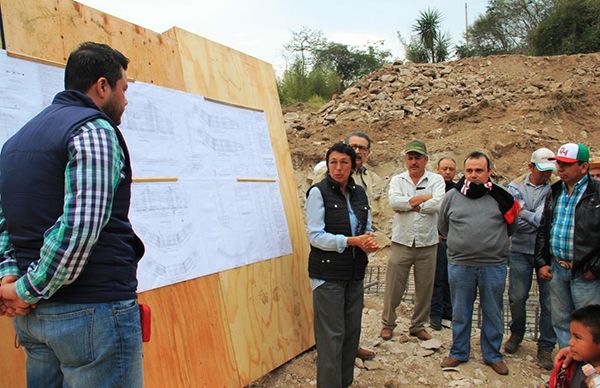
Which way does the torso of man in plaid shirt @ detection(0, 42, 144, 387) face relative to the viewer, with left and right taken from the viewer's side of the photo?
facing away from the viewer and to the right of the viewer

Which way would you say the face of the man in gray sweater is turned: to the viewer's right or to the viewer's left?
to the viewer's left

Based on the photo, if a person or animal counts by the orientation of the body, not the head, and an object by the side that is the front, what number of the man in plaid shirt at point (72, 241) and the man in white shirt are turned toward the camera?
1

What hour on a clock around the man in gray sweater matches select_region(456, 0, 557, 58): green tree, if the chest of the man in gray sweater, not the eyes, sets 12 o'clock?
The green tree is roughly at 6 o'clock from the man in gray sweater.

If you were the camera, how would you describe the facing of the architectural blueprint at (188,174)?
facing the viewer and to the right of the viewer

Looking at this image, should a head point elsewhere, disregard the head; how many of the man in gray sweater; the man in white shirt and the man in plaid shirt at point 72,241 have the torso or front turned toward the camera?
2

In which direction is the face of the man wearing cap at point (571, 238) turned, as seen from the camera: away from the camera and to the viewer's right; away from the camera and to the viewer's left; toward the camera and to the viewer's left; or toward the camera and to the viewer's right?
toward the camera and to the viewer's left

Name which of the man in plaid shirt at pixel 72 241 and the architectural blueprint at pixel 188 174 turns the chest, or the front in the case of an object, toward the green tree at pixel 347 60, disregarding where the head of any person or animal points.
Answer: the man in plaid shirt

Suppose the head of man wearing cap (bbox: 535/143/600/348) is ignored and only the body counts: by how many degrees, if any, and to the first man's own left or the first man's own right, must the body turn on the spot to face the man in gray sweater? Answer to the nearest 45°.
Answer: approximately 45° to the first man's own right

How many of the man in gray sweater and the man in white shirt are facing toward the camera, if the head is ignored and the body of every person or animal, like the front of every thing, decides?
2

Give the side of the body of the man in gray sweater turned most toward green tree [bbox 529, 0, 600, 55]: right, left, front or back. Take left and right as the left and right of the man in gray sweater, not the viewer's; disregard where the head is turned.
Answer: back

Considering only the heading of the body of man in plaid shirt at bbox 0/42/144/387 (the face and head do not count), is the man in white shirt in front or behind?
in front
